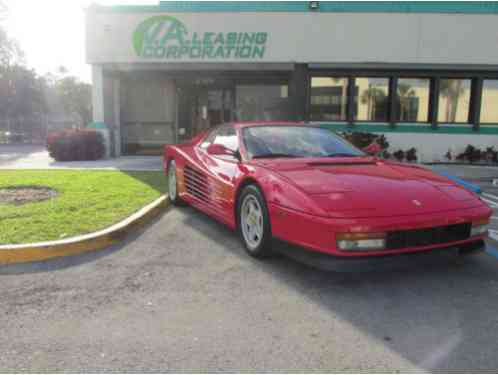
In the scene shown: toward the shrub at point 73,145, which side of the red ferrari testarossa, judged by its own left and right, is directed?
back

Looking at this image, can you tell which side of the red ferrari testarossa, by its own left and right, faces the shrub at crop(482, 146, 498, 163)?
left

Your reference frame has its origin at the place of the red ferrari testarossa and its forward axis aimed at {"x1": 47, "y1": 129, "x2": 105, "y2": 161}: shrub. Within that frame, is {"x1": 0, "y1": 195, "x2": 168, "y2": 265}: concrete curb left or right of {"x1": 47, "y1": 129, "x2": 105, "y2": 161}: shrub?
left

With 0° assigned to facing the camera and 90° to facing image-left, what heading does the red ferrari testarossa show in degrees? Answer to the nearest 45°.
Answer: approximately 315°
